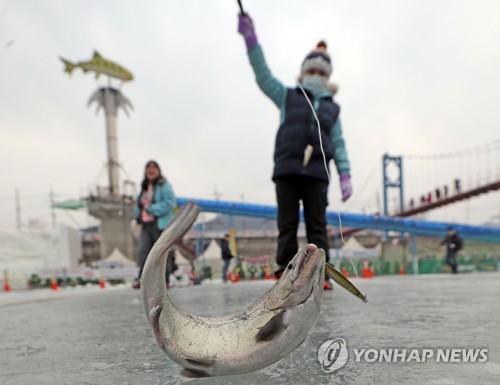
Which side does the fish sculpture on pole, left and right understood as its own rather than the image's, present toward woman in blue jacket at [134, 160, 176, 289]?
right

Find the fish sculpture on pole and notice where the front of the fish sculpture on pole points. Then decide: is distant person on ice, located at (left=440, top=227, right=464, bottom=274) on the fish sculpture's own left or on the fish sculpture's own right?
on the fish sculpture's own right

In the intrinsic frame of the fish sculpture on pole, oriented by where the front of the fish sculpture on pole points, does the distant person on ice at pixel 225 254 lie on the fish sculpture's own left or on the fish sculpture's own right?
on the fish sculpture's own right

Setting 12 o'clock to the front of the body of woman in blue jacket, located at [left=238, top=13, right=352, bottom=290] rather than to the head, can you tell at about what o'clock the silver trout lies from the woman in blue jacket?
The silver trout is roughly at 12 o'clock from the woman in blue jacket.

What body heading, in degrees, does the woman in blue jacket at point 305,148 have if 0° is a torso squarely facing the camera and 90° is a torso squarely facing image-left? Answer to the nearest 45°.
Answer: approximately 0°

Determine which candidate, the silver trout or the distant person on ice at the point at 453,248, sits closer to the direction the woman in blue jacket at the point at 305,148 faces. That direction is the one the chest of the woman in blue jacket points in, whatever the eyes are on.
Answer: the silver trout

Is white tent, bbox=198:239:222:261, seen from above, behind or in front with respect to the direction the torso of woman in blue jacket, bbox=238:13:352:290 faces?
behind

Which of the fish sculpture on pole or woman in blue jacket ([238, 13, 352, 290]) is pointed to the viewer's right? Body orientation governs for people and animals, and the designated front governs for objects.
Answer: the fish sculpture on pole
